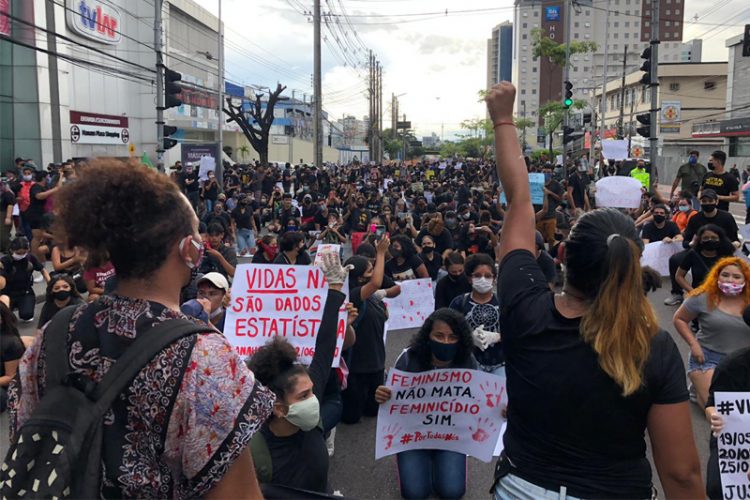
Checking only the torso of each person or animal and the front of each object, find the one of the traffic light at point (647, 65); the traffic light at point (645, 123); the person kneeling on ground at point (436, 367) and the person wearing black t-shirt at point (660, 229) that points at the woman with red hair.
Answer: the person wearing black t-shirt

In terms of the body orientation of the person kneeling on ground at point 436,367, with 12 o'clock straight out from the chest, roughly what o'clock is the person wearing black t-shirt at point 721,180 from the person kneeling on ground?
The person wearing black t-shirt is roughly at 7 o'clock from the person kneeling on ground.

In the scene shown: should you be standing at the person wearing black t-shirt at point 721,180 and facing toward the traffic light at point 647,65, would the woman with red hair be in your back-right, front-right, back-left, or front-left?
back-left

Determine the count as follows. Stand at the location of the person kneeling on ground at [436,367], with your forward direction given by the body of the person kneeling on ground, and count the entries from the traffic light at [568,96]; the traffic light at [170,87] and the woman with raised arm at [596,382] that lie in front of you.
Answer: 1

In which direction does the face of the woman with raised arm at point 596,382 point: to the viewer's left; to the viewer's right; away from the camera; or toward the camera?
away from the camera

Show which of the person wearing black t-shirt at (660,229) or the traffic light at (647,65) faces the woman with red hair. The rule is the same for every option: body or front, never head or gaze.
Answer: the person wearing black t-shirt

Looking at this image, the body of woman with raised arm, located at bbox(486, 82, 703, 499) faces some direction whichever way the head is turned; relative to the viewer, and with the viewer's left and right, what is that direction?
facing away from the viewer

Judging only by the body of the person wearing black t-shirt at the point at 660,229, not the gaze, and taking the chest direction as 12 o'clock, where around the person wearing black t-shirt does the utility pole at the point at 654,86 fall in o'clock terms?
The utility pole is roughly at 6 o'clock from the person wearing black t-shirt.
